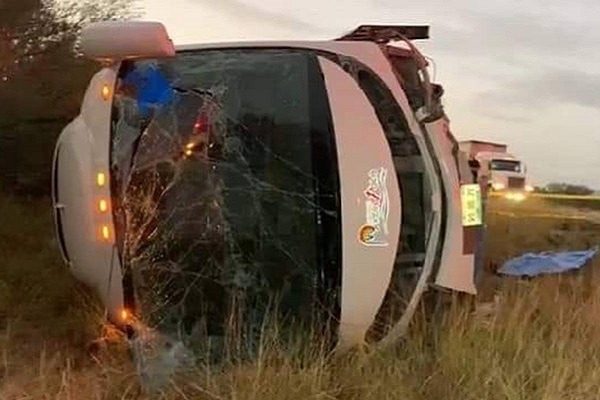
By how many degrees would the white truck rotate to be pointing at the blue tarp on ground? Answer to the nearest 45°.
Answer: approximately 45° to its right

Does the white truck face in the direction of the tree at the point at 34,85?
no

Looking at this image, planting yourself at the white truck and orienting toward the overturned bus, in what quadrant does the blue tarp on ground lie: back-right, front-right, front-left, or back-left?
front-left

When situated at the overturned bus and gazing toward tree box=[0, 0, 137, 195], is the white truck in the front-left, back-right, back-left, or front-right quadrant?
front-right

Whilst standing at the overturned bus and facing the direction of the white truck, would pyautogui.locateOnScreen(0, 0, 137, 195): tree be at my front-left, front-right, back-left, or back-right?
front-left

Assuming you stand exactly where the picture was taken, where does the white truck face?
facing the viewer and to the right of the viewer

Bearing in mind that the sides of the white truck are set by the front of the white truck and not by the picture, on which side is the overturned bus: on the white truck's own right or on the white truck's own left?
on the white truck's own right

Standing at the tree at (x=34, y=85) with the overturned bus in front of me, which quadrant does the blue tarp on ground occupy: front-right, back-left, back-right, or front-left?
front-left
